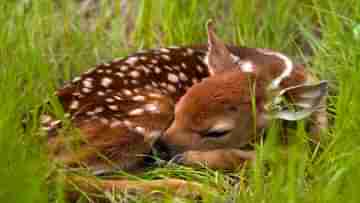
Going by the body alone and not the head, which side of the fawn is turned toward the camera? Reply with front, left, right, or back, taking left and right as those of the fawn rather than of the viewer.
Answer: right
